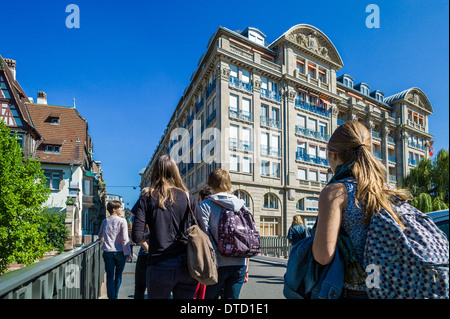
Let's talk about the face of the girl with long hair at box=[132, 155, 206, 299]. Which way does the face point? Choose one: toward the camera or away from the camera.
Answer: away from the camera

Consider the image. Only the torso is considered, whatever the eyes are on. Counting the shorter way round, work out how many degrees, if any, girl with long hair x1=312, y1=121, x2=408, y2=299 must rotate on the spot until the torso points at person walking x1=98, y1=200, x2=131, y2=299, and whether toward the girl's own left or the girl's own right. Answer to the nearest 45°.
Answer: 0° — they already face them

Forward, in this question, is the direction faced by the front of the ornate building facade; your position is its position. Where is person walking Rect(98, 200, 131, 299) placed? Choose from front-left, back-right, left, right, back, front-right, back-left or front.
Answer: front-right

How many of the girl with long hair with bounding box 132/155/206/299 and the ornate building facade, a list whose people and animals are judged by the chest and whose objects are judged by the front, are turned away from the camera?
1

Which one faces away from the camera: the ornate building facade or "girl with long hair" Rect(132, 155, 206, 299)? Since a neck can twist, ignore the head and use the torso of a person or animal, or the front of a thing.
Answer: the girl with long hair

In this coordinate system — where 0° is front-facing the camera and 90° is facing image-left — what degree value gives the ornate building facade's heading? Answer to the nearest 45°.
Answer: approximately 315°

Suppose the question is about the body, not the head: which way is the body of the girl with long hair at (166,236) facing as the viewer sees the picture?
away from the camera

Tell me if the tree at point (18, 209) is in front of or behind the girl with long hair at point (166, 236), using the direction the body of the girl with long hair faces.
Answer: in front

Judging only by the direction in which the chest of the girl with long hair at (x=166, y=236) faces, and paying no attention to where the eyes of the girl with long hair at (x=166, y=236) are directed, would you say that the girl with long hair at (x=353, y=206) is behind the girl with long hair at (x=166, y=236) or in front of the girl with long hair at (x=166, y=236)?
behind

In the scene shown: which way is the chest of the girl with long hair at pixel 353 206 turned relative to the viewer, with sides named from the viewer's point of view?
facing away from the viewer and to the left of the viewer

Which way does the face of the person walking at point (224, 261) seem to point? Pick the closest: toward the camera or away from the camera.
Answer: away from the camera
